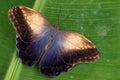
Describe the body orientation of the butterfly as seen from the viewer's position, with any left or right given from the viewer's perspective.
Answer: facing away from the viewer and to the right of the viewer
